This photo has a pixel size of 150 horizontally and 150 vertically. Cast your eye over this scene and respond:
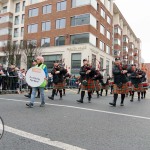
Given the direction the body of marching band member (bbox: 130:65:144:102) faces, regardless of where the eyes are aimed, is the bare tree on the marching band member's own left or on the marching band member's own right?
on the marching band member's own right

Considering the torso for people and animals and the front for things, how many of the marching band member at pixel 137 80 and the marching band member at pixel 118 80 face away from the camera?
0

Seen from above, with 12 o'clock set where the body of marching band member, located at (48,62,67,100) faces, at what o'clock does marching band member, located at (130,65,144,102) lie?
marching band member, located at (130,65,144,102) is roughly at 7 o'clock from marching band member, located at (48,62,67,100).

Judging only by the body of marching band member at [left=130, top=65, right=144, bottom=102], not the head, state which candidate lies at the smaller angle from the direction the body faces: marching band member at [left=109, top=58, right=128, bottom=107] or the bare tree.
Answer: the marching band member

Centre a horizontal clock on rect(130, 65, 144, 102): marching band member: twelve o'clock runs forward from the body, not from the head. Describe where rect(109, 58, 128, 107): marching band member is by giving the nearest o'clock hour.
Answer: rect(109, 58, 128, 107): marching band member is roughly at 11 o'clock from rect(130, 65, 144, 102): marching band member.

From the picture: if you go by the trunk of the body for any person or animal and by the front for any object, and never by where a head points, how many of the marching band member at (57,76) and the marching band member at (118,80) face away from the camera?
0

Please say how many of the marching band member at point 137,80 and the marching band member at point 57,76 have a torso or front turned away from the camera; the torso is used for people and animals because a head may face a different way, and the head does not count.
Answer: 0

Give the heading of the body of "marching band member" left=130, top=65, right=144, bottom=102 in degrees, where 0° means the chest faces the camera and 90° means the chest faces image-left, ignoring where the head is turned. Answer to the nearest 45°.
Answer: approximately 45°

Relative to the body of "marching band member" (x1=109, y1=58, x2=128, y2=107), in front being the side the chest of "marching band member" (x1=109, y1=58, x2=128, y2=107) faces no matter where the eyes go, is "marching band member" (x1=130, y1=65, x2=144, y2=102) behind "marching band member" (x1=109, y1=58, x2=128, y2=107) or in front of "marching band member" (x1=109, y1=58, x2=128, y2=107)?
behind

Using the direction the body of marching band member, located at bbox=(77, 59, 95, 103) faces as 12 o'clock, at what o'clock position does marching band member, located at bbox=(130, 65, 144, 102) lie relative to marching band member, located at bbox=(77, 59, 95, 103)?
marching band member, located at bbox=(130, 65, 144, 102) is roughly at 6 o'clock from marching band member, located at bbox=(77, 59, 95, 103).

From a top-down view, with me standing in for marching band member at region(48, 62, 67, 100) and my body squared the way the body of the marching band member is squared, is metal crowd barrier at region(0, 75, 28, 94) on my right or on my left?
on my right
